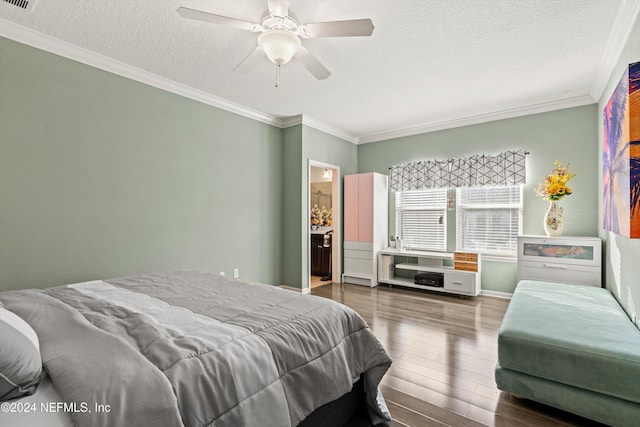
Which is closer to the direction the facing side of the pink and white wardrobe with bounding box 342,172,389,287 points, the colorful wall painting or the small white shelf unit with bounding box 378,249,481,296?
the colorful wall painting

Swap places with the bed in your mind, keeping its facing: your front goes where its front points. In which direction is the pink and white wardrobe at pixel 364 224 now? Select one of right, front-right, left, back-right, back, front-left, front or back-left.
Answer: front

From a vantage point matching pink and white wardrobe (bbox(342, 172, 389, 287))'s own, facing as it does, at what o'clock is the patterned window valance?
The patterned window valance is roughly at 8 o'clock from the pink and white wardrobe.

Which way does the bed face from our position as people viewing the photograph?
facing away from the viewer and to the right of the viewer

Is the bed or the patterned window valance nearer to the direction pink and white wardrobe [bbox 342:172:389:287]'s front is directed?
the bed

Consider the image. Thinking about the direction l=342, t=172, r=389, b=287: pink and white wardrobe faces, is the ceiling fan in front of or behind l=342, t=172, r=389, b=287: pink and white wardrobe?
in front

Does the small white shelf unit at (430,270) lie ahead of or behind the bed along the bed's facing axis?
ahead

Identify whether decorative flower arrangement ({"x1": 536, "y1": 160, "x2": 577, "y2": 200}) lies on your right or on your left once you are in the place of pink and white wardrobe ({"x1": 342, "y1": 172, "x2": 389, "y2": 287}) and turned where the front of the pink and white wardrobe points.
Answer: on your left

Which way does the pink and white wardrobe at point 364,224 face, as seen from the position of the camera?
facing the viewer and to the left of the viewer

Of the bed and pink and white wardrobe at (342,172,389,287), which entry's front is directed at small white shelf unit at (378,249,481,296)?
the bed

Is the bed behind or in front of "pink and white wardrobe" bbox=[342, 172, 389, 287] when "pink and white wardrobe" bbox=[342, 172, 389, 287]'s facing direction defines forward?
in front
